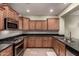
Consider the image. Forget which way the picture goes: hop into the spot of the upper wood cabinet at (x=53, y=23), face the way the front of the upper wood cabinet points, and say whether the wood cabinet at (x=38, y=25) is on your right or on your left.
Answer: on your right

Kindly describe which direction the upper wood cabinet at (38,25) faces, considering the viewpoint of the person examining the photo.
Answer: facing the viewer

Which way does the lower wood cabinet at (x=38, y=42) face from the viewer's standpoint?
toward the camera

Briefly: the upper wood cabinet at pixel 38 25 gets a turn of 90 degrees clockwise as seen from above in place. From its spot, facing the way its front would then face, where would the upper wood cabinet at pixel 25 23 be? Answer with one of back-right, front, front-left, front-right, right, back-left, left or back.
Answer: front

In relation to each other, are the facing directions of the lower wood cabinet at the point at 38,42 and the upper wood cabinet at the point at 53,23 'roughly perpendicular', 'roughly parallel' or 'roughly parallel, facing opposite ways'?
roughly parallel

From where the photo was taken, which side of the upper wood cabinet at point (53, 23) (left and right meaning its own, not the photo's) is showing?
front

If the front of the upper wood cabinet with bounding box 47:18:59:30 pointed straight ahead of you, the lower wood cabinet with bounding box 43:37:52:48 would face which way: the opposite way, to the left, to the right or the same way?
the same way

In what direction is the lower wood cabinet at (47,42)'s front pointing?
toward the camera

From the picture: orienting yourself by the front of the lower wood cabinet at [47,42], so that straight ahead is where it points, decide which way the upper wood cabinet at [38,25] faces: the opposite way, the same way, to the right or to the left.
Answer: the same way

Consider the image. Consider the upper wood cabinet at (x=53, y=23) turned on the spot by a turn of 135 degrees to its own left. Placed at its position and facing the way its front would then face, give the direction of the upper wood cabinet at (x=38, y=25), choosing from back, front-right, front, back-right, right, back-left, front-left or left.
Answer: back-left

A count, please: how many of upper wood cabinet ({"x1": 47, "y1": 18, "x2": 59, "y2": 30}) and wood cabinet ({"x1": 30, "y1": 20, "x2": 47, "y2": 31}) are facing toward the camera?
2

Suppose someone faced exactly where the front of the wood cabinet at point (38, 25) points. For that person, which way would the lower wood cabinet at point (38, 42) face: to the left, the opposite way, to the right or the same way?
the same way
